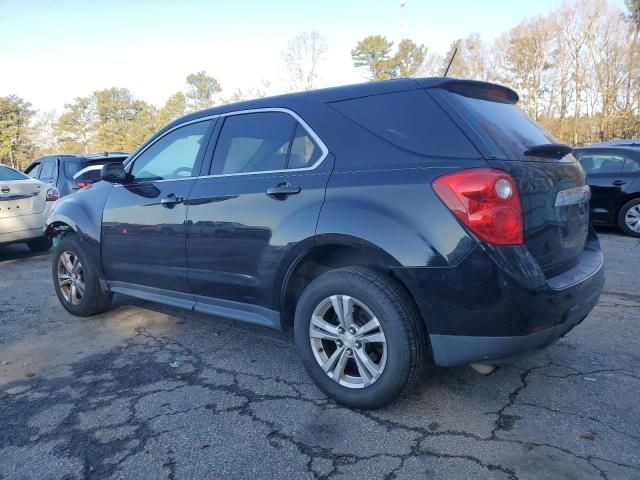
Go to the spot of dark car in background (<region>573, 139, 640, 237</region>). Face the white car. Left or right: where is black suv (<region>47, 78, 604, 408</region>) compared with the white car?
left

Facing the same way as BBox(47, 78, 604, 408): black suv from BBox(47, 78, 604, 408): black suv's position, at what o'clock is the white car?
The white car is roughly at 12 o'clock from the black suv.

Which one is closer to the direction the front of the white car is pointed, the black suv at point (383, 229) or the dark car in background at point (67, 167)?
the dark car in background

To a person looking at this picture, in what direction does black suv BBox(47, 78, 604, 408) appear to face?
facing away from the viewer and to the left of the viewer

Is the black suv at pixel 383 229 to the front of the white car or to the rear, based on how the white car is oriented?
to the rear

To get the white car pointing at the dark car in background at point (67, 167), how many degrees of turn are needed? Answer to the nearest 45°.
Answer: approximately 45° to its right

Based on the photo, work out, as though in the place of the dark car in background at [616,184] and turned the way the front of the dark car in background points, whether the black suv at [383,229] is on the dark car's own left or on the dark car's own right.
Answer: on the dark car's own left

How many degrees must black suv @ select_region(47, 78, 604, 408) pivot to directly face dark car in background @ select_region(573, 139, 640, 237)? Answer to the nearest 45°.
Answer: approximately 90° to its right

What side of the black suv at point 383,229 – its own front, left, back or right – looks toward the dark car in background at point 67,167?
front

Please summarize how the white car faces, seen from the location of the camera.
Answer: facing away from the viewer and to the left of the viewer

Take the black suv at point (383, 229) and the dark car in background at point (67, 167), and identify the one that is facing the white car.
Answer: the black suv

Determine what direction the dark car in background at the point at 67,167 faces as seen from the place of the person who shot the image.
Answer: facing away from the viewer and to the left of the viewer
